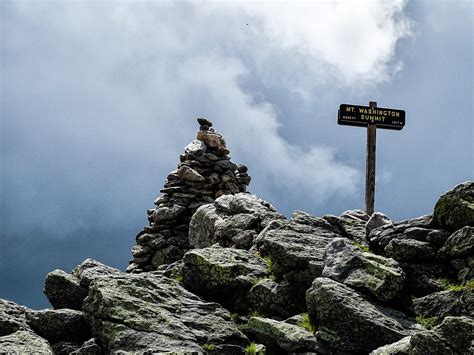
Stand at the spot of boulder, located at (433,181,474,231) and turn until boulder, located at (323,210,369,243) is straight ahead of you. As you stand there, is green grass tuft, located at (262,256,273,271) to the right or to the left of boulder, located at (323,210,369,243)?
left

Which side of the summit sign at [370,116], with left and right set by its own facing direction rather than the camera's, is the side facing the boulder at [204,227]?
right

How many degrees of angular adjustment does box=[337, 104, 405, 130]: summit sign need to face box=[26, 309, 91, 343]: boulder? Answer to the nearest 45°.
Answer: approximately 45° to its right

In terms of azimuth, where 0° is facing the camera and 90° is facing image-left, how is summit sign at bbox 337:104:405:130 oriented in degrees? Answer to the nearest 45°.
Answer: approximately 0°

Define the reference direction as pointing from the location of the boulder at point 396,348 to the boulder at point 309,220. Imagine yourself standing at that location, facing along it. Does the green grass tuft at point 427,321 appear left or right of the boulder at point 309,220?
right
